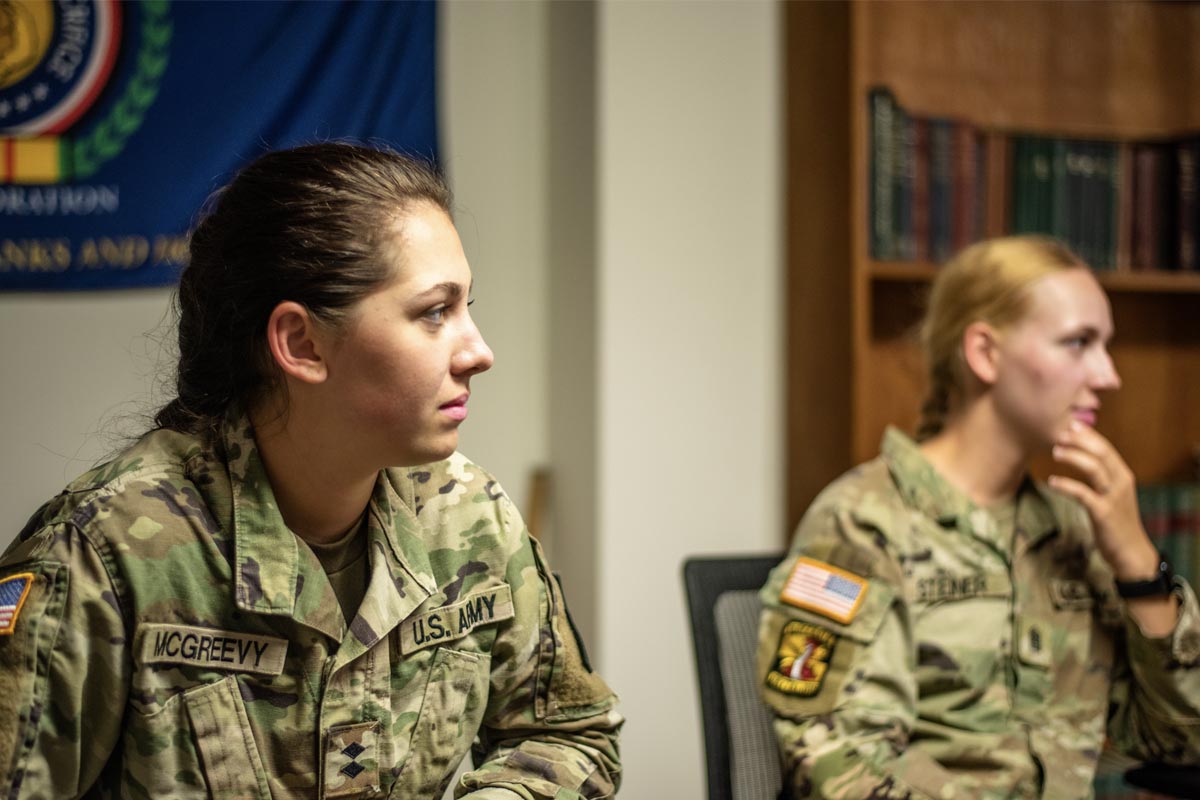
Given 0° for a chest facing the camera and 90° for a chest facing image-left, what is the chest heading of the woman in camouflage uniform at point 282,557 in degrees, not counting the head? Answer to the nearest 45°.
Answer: approximately 315°

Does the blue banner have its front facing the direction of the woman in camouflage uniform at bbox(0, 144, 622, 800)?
yes

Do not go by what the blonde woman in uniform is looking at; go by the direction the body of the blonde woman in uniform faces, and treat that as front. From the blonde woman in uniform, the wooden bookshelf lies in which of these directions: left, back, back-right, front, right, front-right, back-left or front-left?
back-left

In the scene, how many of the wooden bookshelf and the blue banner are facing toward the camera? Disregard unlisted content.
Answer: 2

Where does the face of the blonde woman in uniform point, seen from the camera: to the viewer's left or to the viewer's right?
to the viewer's right

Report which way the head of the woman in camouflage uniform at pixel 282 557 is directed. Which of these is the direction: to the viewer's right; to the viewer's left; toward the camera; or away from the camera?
to the viewer's right

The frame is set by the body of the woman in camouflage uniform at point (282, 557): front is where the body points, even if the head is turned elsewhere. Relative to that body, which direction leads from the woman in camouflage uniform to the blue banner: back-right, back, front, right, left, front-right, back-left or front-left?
back-left

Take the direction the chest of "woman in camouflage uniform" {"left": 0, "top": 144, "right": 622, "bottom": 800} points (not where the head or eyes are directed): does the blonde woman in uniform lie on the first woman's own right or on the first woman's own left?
on the first woman's own left
